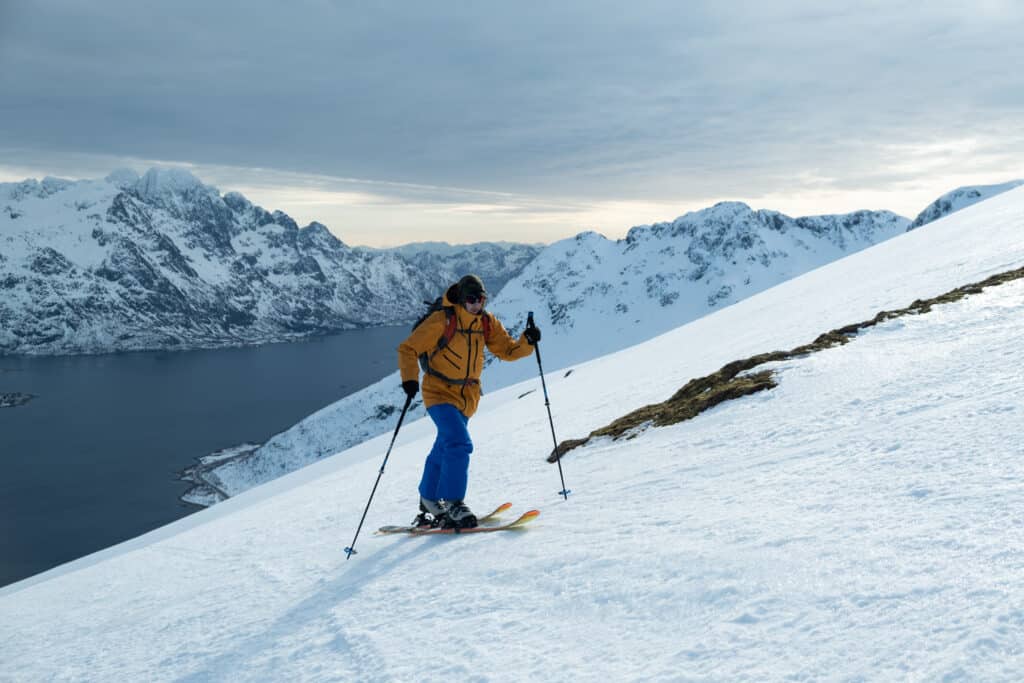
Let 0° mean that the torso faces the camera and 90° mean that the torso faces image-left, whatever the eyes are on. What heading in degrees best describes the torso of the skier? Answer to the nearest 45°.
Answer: approximately 315°
